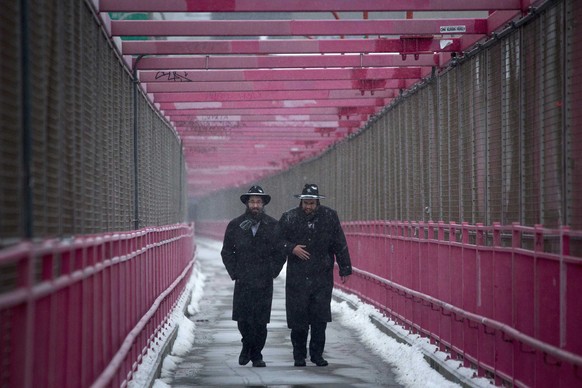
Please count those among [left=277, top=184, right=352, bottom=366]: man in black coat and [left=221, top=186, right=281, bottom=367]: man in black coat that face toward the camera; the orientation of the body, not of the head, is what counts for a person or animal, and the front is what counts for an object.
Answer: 2

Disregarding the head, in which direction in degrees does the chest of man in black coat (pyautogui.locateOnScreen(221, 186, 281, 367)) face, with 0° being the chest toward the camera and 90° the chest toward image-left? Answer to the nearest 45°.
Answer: approximately 0°

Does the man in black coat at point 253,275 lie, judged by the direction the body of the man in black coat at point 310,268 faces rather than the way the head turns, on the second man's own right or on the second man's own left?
on the second man's own right

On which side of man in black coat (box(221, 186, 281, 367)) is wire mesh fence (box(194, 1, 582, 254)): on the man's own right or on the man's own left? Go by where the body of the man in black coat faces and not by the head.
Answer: on the man's own left

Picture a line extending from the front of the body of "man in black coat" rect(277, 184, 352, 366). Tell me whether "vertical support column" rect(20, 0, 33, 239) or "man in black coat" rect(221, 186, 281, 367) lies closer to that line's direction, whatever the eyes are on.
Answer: the vertical support column

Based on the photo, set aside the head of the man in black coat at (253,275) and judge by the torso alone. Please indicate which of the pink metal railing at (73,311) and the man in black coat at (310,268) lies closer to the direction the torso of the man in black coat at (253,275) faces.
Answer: the pink metal railing
